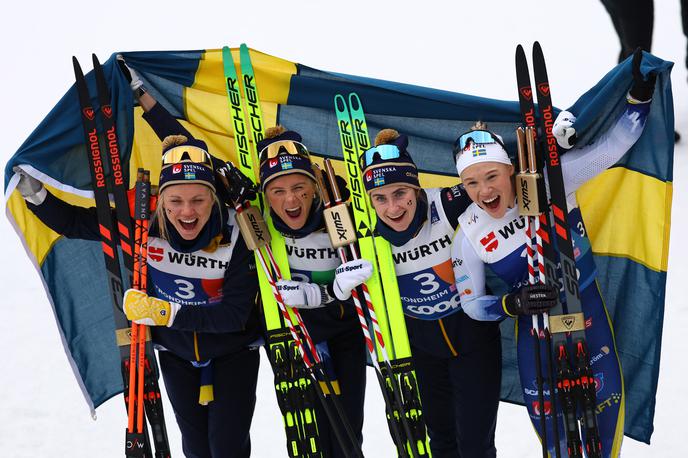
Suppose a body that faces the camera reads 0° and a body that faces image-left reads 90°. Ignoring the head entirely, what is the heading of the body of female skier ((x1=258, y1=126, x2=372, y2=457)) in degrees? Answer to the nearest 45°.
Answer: approximately 0°

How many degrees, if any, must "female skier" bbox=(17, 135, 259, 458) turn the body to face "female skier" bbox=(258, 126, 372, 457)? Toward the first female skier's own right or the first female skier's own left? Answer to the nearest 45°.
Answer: approximately 90° to the first female skier's own left

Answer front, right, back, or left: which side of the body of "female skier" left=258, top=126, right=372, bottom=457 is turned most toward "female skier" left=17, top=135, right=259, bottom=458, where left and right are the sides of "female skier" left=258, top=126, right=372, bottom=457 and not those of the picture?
right

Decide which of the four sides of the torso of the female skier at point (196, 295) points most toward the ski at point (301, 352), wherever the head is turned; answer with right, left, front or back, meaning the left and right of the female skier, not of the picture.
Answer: left

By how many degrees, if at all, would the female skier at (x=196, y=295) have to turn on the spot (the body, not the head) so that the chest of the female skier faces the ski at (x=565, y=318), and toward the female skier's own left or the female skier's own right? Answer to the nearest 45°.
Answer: approximately 90° to the female skier's own left

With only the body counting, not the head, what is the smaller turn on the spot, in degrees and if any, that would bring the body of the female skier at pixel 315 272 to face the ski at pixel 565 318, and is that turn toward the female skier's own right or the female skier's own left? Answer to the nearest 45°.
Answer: approximately 90° to the female skier's own left

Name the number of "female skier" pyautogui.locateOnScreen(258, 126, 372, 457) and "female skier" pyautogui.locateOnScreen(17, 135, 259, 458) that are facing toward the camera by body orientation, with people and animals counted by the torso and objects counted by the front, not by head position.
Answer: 2

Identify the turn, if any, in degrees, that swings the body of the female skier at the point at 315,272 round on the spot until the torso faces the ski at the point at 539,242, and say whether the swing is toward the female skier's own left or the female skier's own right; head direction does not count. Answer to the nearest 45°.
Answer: approximately 90° to the female skier's own left

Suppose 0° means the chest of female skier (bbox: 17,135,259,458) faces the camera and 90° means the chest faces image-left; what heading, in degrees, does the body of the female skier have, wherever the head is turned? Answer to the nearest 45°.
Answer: approximately 0°
